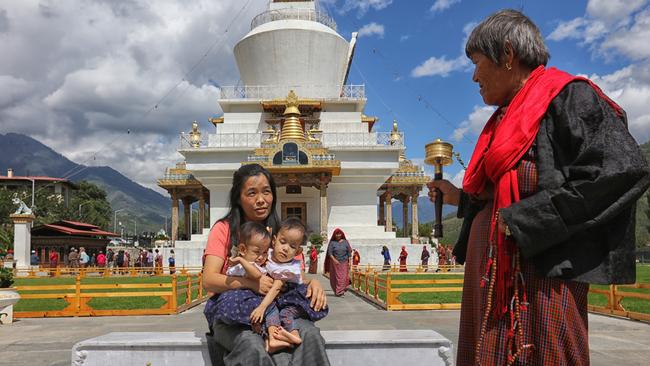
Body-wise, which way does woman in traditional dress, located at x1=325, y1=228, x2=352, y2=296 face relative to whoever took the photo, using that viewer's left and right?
facing the viewer

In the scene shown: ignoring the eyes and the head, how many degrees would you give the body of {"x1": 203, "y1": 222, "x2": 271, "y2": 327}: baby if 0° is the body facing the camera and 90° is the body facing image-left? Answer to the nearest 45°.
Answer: approximately 315°

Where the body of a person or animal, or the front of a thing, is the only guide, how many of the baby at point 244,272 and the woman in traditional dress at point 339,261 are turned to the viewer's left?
0

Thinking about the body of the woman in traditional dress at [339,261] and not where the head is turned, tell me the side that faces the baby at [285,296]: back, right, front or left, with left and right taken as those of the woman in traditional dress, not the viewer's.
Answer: front

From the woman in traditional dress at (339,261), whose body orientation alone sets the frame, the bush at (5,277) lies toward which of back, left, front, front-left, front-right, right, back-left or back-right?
front-right

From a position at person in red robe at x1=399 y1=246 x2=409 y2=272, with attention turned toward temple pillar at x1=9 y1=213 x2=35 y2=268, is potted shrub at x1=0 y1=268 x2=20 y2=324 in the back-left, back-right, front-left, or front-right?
front-left

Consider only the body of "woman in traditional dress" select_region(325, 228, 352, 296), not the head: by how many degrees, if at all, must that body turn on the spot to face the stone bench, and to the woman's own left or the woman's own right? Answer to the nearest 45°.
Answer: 0° — they already face it

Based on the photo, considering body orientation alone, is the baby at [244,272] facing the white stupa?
no

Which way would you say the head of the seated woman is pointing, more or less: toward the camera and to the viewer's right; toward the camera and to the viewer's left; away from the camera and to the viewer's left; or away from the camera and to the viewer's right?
toward the camera and to the viewer's right

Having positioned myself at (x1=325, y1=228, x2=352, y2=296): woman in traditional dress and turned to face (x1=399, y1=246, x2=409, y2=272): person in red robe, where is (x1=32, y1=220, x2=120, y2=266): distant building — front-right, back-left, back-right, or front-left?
front-left

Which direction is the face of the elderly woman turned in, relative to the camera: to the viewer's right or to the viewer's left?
to the viewer's left

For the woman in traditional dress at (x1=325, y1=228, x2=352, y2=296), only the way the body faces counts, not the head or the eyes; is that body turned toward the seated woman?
yes

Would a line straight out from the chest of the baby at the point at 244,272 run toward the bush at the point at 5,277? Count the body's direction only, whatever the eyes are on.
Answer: no

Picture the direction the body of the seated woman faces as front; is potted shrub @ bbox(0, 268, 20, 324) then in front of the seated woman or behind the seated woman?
behind

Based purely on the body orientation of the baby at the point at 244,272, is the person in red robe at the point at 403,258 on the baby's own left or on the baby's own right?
on the baby's own left
